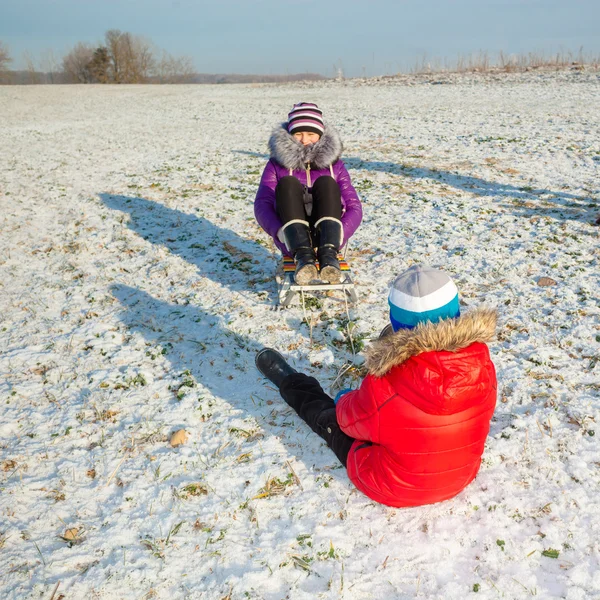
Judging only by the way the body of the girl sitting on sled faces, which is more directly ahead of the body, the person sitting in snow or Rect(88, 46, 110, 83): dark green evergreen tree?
the person sitting in snow

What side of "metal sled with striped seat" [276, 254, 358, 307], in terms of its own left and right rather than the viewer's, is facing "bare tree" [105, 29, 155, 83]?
back

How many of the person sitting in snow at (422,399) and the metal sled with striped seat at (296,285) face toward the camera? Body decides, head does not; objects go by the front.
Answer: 1

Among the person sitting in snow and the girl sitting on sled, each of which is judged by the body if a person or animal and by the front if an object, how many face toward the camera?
1

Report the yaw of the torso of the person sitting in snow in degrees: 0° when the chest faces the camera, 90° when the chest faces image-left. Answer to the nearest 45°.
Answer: approximately 135°

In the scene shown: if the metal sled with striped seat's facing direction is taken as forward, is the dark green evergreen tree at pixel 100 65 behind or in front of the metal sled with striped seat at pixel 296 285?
behind
